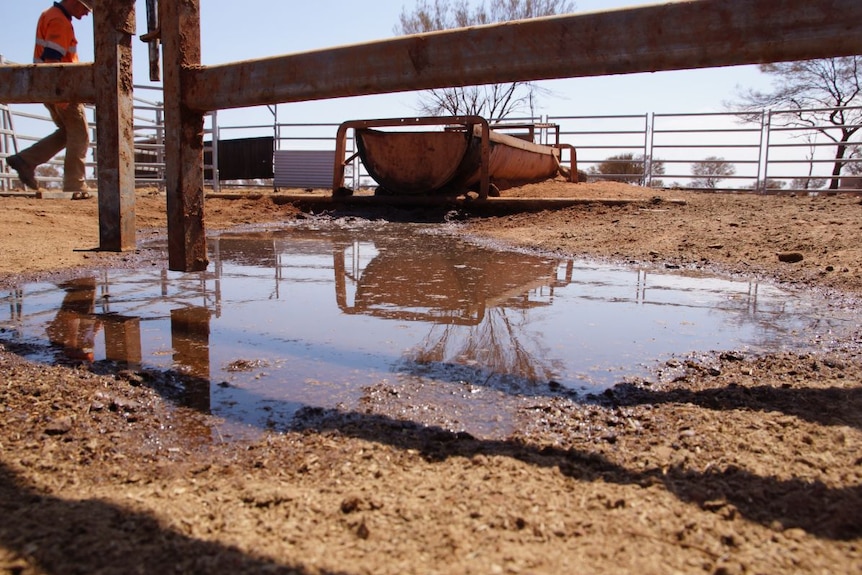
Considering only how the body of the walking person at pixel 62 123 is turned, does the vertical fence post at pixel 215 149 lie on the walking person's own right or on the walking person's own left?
on the walking person's own left

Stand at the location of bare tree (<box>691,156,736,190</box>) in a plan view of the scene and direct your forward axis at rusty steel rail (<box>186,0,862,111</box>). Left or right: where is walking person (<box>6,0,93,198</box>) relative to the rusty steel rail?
right

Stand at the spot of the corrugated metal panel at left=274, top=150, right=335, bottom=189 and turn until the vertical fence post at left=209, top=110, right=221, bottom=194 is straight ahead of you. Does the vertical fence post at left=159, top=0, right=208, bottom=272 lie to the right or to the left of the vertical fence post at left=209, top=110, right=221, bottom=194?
left

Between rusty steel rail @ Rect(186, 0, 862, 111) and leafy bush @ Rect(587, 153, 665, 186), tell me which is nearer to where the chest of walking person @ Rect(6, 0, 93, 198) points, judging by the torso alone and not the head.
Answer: the leafy bush
